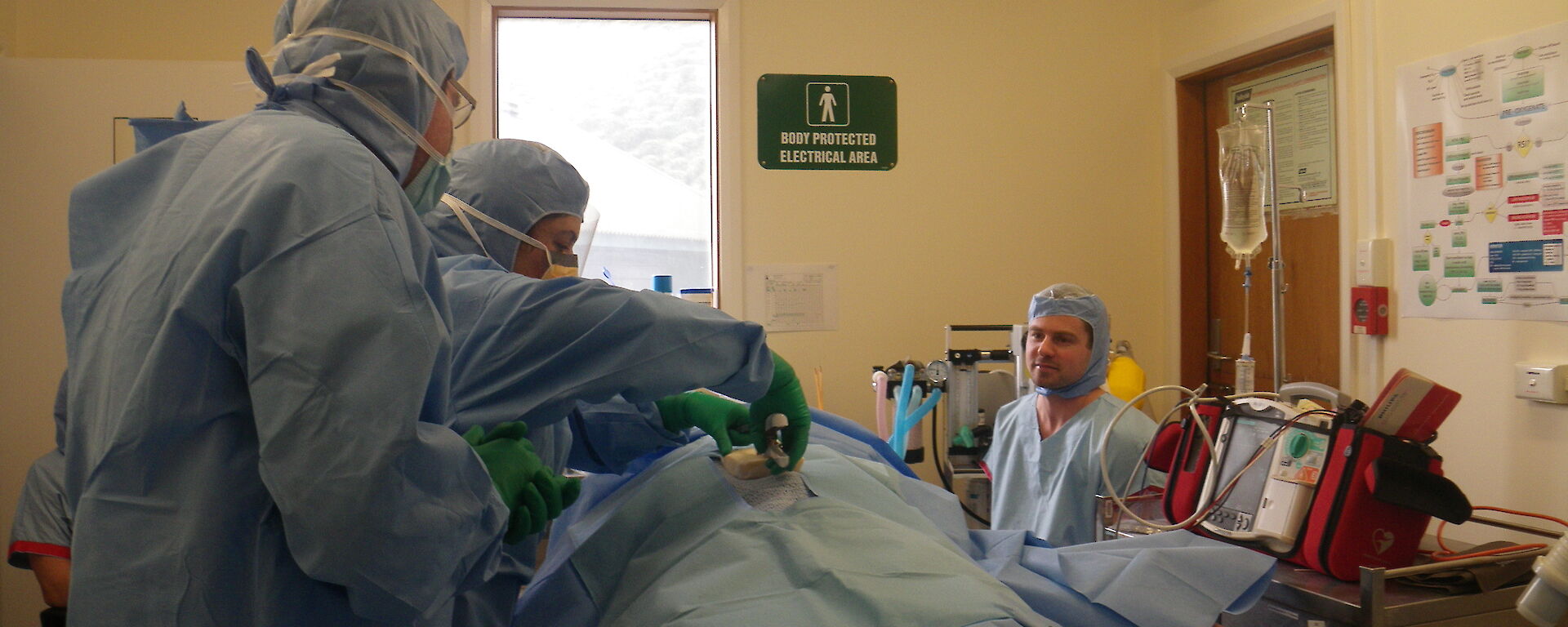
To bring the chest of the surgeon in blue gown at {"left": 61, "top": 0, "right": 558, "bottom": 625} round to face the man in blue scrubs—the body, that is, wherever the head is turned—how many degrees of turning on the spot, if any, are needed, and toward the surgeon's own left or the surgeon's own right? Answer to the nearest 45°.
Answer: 0° — they already face them

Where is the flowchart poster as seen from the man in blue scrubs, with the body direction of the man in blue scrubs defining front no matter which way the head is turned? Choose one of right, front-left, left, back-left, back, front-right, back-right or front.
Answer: back-left

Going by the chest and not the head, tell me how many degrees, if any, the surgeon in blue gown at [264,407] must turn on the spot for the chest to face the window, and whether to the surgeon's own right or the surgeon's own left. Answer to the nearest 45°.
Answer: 0° — they already face it

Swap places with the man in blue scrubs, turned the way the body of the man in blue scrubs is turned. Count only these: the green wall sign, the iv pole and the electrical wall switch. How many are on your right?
1

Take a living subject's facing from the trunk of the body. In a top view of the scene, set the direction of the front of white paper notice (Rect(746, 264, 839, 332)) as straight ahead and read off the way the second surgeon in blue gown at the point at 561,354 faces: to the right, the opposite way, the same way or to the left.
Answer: to the left

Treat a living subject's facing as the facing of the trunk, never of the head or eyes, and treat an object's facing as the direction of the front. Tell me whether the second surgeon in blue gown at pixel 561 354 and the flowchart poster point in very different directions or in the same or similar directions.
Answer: very different directions

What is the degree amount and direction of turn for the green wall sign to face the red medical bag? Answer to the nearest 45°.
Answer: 0° — it already faces it

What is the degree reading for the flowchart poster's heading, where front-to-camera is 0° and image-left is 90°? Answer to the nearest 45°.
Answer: approximately 45°

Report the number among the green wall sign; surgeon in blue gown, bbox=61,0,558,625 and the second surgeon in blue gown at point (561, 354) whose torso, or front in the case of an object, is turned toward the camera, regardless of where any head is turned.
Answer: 1

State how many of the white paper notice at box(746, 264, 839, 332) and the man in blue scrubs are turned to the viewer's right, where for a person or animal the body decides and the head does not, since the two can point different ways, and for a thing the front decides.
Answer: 0

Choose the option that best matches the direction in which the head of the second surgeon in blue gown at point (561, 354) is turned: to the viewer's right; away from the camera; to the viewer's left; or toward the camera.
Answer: to the viewer's right

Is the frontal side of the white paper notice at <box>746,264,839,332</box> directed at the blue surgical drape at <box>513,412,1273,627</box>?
yes
